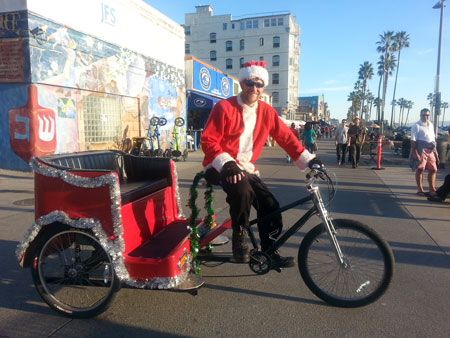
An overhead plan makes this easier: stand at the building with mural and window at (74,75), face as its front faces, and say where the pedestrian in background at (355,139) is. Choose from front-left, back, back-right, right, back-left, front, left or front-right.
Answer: front-left

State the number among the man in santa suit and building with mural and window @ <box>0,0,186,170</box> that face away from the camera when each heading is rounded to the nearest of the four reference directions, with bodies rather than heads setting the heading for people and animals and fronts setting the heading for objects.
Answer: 0

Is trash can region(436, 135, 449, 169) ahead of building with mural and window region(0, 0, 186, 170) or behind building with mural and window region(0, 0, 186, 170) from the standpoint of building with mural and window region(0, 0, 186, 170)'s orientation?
ahead

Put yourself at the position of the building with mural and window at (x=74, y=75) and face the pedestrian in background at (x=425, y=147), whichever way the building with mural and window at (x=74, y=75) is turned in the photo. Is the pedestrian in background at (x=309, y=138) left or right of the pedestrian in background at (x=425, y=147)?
left

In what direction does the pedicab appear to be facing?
to the viewer's right

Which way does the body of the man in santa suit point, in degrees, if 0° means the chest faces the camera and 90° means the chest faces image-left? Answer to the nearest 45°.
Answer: approximately 315°

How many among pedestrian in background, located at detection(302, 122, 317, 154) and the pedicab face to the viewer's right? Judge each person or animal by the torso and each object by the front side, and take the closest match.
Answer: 1

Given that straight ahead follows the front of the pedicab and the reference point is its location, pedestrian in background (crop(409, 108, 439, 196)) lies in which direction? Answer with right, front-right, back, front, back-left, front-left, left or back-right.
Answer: front-left
